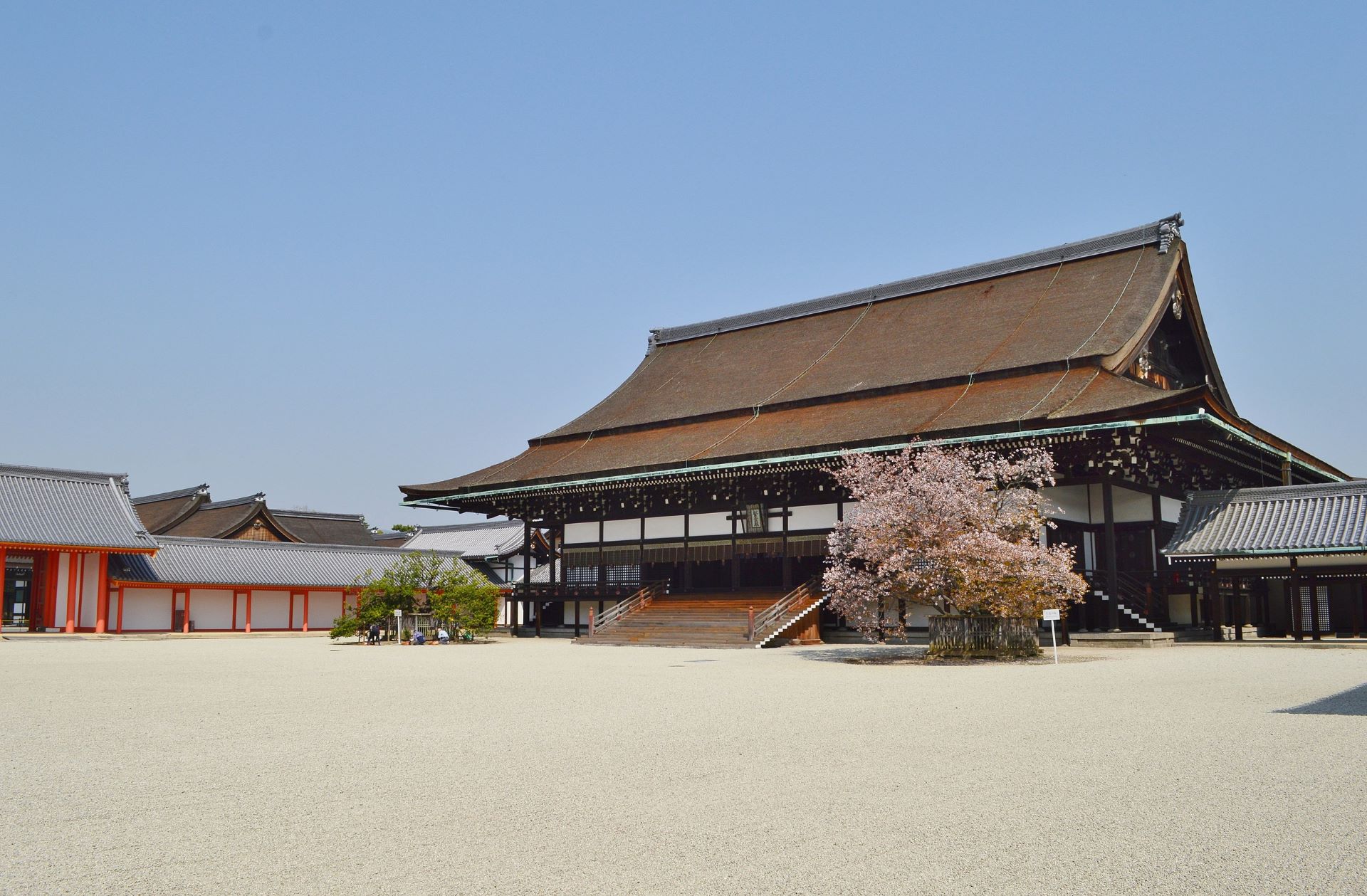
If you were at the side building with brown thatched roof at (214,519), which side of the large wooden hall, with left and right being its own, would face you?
right

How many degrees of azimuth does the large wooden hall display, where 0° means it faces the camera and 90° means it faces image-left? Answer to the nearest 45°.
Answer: approximately 45°

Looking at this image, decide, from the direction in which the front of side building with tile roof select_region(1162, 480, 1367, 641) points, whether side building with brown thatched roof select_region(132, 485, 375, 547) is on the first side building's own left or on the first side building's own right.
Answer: on the first side building's own right

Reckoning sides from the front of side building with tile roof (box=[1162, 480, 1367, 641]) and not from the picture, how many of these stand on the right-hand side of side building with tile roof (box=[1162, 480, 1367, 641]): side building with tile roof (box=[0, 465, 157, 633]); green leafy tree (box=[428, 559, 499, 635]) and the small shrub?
3

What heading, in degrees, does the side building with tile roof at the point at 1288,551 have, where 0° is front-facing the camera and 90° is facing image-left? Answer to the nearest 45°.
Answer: approximately 0°

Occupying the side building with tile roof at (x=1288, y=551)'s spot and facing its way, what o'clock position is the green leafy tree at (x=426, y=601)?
The green leafy tree is roughly at 3 o'clock from the side building with tile roof.

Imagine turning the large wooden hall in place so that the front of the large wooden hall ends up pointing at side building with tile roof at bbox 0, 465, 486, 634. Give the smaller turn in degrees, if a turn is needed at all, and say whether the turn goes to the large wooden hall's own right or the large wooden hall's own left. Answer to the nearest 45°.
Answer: approximately 45° to the large wooden hall's own right

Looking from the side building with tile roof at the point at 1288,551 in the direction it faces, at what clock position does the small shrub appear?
The small shrub is roughly at 3 o'clock from the side building with tile roof.

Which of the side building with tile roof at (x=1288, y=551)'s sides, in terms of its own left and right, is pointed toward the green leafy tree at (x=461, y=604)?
right
